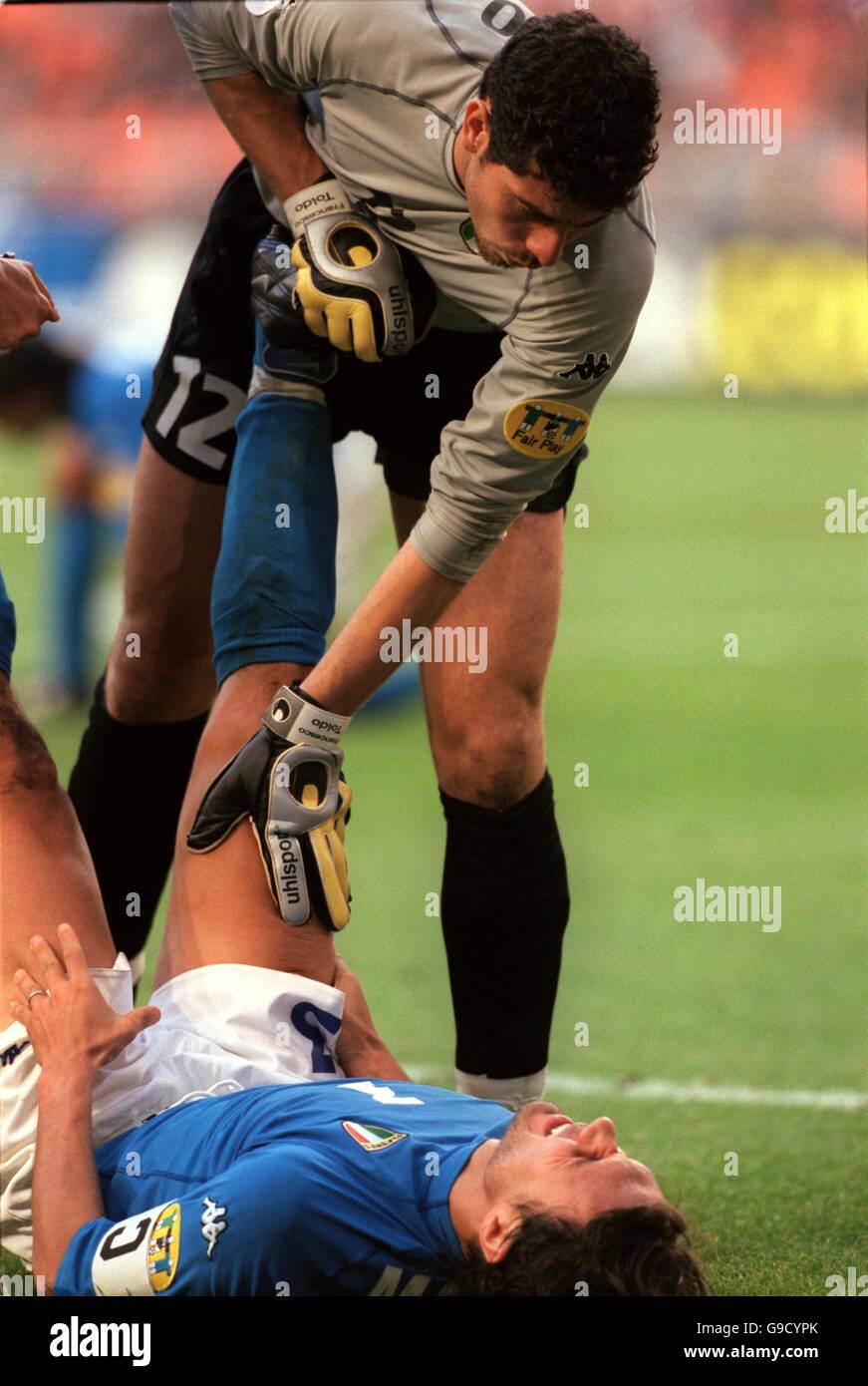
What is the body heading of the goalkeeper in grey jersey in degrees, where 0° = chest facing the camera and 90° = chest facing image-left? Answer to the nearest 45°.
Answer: approximately 0°
